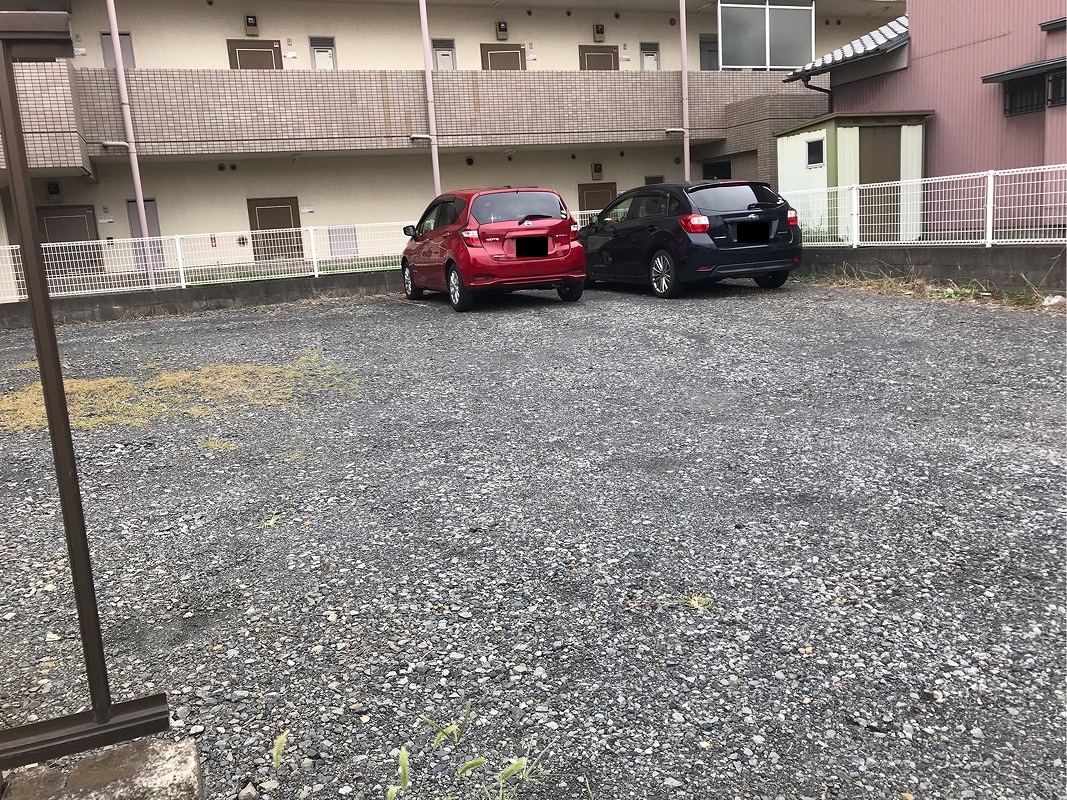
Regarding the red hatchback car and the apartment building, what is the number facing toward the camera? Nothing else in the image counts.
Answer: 1

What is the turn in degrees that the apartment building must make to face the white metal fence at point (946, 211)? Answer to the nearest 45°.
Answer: approximately 45° to its left

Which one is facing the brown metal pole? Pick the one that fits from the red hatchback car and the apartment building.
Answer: the apartment building

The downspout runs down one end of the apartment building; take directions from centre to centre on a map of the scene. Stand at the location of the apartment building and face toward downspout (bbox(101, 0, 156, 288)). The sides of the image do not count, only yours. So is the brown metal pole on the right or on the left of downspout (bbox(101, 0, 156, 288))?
left

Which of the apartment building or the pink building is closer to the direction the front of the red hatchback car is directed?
the apartment building

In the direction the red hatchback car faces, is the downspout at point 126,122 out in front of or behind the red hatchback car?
in front

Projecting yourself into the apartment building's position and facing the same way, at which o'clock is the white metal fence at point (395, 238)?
The white metal fence is roughly at 12 o'clock from the apartment building.

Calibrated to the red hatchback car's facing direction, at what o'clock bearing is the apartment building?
The apartment building is roughly at 1 o'clock from the red hatchback car.

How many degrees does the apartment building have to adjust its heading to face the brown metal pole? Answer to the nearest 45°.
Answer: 0° — it already faces it

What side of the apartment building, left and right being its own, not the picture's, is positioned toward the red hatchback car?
front

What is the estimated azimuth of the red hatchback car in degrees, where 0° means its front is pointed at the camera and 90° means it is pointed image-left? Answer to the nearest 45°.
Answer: approximately 135°

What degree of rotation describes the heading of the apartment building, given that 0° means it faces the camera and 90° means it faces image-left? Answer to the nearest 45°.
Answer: approximately 0°
